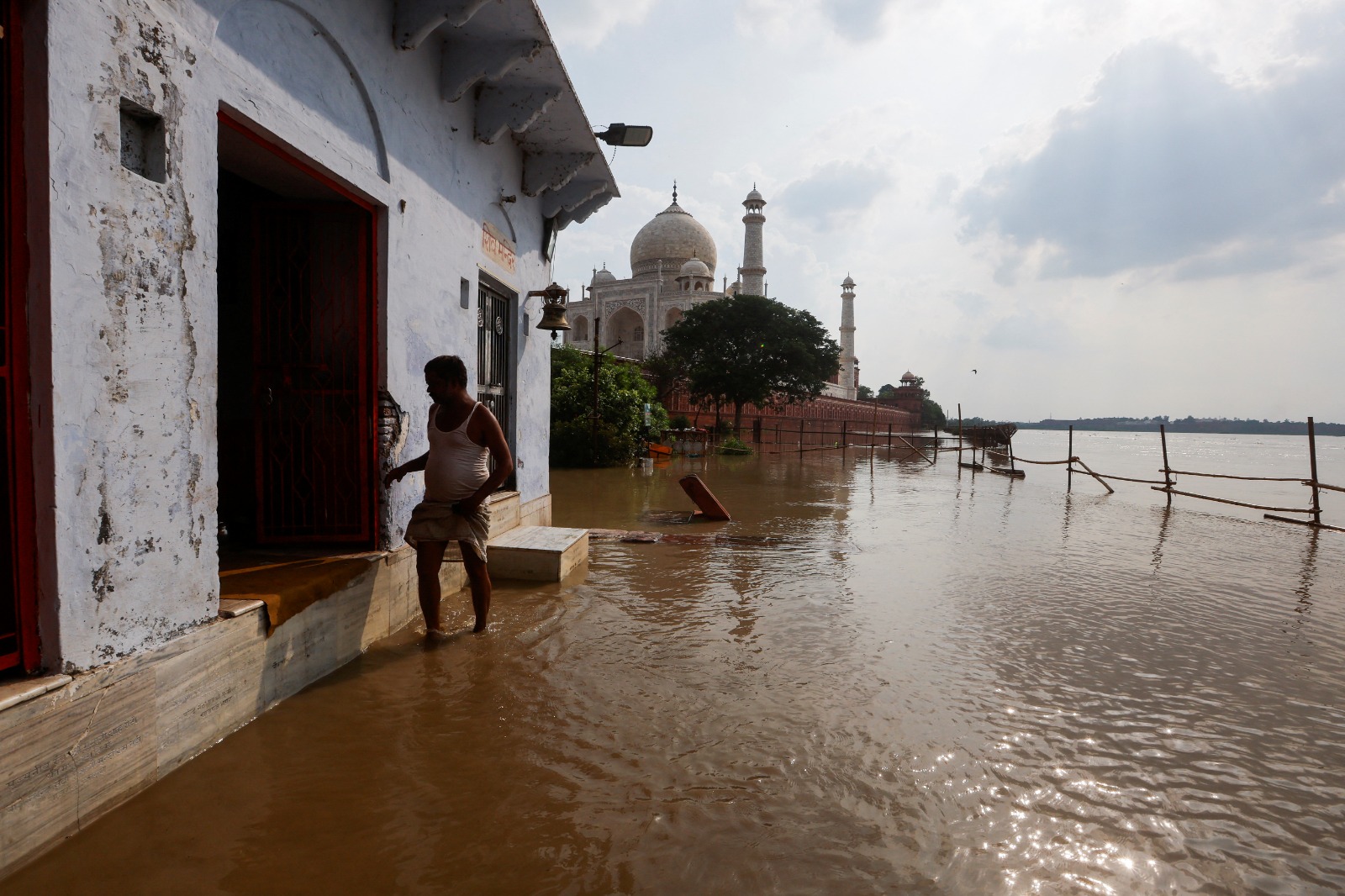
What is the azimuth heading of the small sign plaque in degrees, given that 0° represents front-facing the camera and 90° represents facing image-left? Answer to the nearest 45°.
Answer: approximately 315°

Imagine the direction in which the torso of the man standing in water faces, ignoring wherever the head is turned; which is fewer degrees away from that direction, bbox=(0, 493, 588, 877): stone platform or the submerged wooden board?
the stone platform

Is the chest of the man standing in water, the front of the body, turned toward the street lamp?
no

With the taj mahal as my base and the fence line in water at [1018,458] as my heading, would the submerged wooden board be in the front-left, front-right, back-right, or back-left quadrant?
front-right

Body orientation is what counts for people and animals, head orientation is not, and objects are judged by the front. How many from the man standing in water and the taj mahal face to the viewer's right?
0

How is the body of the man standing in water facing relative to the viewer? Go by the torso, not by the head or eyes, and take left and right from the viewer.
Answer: facing the viewer and to the left of the viewer

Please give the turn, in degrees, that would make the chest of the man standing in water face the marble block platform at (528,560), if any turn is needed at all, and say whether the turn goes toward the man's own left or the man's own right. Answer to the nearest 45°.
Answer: approximately 135° to the man's own right

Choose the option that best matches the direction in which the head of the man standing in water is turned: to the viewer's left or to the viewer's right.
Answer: to the viewer's left

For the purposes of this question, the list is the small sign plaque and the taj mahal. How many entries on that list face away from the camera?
0

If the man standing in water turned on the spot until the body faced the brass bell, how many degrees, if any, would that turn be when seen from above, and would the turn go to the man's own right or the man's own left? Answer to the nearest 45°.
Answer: approximately 135° to the man's own right

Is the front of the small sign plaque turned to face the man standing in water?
no
